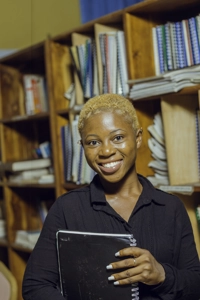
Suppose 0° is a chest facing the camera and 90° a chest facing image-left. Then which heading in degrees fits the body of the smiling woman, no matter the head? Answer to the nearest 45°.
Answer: approximately 0°

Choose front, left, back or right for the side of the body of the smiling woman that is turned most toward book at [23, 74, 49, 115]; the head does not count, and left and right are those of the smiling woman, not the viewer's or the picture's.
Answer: back

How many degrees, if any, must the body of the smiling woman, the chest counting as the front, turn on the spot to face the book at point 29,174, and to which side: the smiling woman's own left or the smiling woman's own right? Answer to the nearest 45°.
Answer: approximately 180°

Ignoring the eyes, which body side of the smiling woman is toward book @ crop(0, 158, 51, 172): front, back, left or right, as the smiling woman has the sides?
back

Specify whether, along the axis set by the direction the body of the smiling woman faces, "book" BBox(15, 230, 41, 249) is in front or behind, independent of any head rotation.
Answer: behind

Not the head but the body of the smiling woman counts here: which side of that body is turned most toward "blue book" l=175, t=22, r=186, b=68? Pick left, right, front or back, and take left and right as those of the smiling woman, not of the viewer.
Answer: back

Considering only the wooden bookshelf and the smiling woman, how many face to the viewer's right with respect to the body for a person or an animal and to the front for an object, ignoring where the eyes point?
0

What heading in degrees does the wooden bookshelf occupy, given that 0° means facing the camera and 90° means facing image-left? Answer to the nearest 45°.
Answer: approximately 45°
